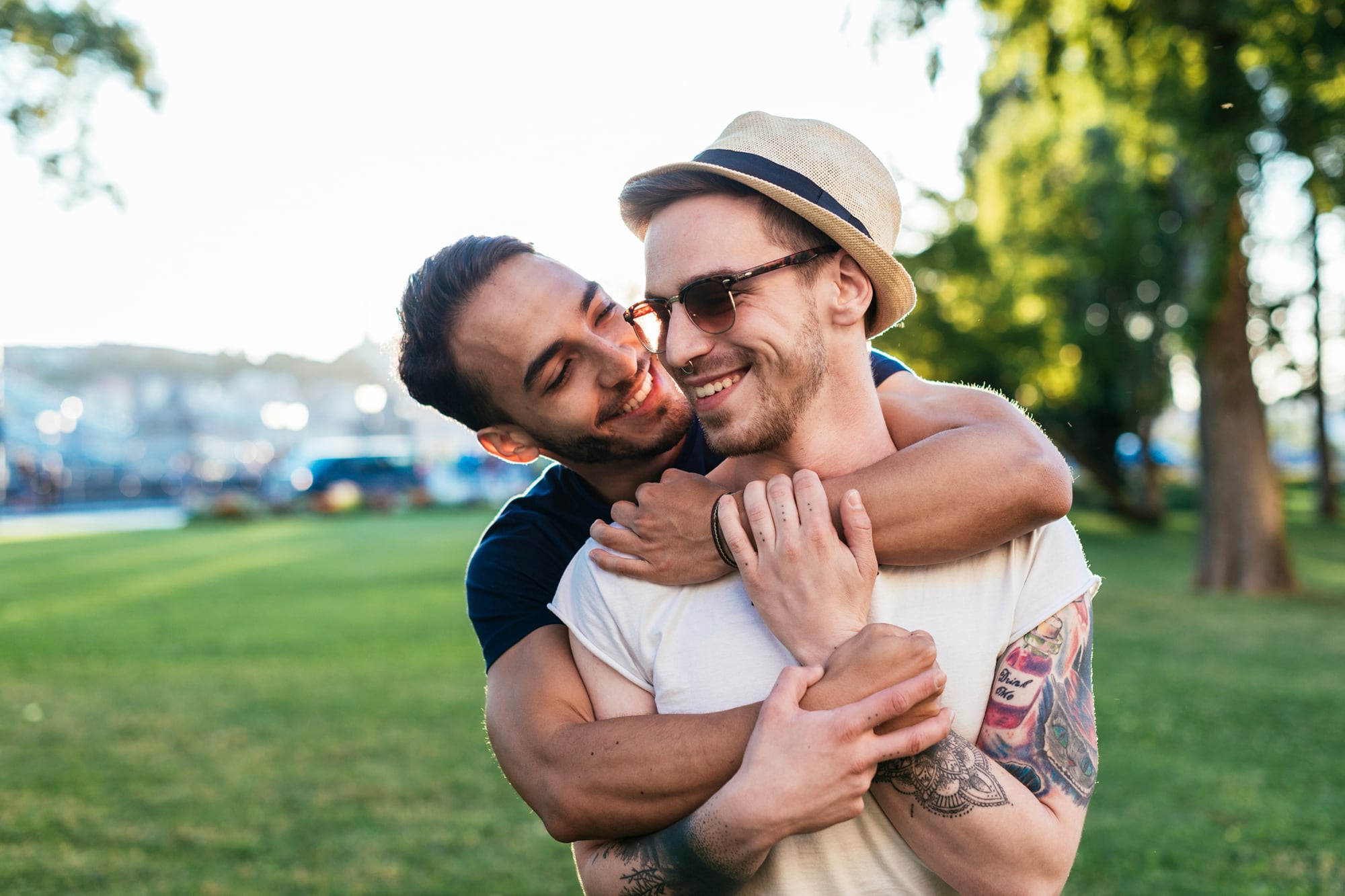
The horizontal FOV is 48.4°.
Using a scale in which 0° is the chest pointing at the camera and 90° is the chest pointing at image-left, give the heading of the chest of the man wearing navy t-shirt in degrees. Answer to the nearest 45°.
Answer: approximately 0°

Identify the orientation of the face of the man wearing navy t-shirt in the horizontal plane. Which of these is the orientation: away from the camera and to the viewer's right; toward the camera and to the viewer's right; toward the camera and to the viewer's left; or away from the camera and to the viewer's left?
toward the camera and to the viewer's right

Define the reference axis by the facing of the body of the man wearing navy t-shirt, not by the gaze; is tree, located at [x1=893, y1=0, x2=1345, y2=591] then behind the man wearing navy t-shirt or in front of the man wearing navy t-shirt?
behind
